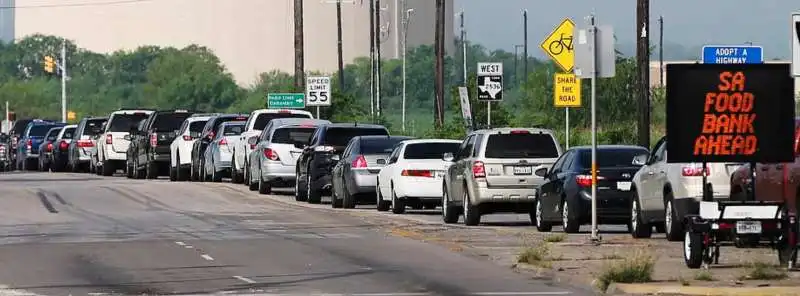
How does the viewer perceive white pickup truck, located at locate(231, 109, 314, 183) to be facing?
facing away from the viewer and to the left of the viewer

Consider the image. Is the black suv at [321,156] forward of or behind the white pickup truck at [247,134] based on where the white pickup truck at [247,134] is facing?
behind

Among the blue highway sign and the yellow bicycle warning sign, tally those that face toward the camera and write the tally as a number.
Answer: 2

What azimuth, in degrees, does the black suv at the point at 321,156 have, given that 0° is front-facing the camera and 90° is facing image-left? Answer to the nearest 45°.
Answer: approximately 135°

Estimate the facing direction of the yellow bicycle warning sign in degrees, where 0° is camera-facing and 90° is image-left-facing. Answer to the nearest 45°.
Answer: approximately 0°
